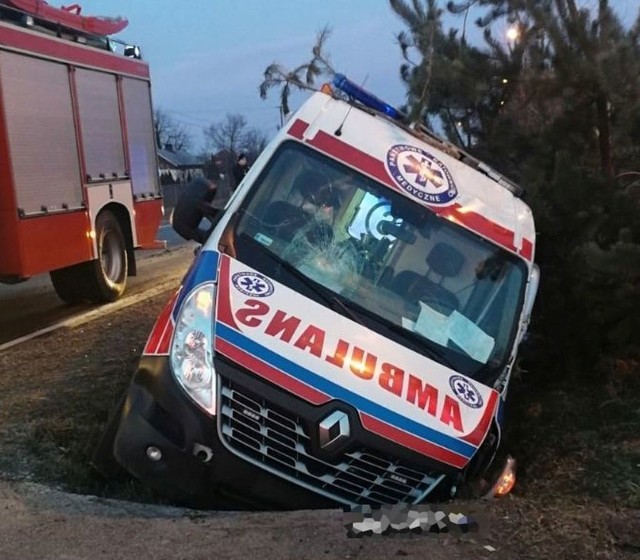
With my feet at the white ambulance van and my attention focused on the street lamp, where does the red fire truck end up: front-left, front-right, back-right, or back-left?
front-left

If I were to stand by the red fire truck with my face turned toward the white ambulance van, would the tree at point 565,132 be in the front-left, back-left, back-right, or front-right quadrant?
front-left

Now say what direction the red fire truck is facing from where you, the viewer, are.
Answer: facing the viewer and to the left of the viewer

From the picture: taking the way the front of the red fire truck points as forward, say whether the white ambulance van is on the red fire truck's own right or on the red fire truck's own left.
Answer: on the red fire truck's own left
